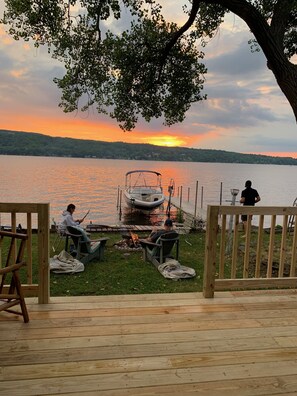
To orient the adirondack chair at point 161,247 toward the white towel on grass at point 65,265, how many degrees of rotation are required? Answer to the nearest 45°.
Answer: approximately 45° to its left

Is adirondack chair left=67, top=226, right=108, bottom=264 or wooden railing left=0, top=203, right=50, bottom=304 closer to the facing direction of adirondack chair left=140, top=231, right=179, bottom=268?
the adirondack chair

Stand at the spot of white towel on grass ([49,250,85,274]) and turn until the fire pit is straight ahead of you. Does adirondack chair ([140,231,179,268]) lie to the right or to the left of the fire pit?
right

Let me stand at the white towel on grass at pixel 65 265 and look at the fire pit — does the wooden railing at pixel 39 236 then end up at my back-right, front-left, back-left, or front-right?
back-right

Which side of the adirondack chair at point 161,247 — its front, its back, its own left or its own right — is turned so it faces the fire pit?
front

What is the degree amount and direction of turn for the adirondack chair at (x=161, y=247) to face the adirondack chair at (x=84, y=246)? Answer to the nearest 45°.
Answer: approximately 45° to its left

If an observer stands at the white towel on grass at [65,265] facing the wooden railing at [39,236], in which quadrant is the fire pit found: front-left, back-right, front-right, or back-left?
back-left

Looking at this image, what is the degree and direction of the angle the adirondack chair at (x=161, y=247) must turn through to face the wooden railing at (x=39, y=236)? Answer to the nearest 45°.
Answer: approximately 135° to its left

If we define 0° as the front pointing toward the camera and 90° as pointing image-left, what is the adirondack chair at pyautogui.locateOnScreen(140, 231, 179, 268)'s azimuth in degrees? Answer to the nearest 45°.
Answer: approximately 135°
